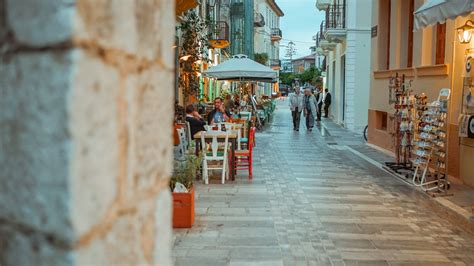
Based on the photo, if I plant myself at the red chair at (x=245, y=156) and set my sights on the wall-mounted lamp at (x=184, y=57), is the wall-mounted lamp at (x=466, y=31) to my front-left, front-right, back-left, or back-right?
back-right

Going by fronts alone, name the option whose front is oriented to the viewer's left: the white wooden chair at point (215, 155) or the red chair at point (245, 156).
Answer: the red chair

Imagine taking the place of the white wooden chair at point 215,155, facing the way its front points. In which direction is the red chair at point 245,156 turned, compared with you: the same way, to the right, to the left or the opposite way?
to the left

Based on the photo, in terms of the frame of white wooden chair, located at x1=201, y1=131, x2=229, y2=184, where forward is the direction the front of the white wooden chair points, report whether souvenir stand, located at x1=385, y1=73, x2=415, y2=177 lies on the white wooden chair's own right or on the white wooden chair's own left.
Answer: on the white wooden chair's own right

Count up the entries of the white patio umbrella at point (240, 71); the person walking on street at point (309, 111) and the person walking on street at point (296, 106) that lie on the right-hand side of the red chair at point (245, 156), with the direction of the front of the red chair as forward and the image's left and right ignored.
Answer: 3

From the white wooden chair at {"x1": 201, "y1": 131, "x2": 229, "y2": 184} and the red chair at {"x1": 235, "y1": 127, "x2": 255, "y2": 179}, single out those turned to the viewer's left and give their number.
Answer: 1

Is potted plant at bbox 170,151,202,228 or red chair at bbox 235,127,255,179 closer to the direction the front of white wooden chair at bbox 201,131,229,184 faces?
the red chair

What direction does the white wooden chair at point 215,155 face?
away from the camera

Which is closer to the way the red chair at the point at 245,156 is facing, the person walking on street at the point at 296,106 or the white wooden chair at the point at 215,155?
the white wooden chair

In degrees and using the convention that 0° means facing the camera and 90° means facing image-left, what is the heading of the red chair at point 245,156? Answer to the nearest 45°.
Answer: approximately 90°

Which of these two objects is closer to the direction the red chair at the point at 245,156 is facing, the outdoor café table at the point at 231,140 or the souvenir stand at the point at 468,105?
the outdoor café table

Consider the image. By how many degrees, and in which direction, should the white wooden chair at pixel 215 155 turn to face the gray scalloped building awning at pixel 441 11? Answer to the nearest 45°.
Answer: approximately 135° to its right

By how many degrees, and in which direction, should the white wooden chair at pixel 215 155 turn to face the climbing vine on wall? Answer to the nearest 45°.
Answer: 0° — it already faces it
